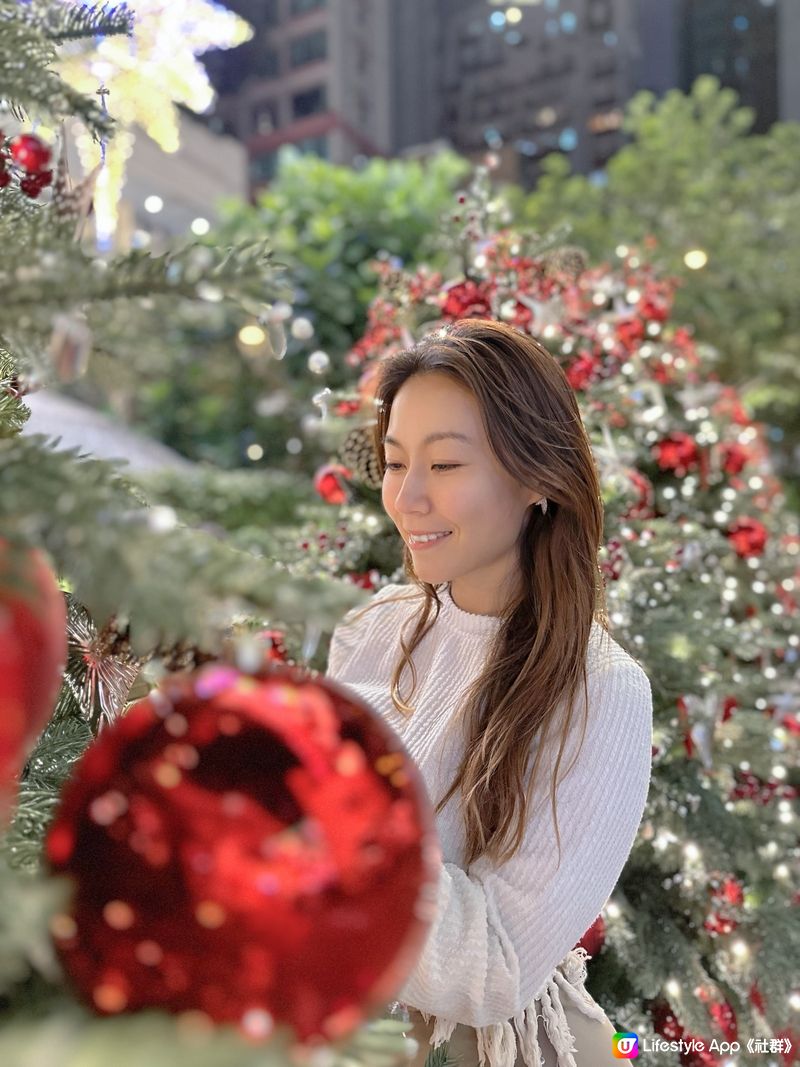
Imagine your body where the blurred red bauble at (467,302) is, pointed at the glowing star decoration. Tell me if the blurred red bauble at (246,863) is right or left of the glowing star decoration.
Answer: left

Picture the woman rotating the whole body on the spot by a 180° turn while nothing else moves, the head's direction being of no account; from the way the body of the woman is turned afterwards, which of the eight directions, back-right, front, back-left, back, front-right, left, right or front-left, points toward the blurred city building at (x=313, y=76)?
front-left

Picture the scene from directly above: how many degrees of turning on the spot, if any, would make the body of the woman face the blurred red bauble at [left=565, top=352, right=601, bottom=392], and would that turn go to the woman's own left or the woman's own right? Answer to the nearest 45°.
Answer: approximately 135° to the woman's own right

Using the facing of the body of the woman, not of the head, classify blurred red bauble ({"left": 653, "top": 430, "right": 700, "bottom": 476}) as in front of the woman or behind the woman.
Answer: behind

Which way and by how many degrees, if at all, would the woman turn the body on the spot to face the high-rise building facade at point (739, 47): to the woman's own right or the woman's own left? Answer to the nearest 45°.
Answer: approximately 135° to the woman's own right

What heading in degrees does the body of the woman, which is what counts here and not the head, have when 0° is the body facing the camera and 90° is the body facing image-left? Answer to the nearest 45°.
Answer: approximately 45°

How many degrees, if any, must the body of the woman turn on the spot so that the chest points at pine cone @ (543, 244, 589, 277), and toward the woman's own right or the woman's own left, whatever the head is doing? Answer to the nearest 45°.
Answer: approximately 135° to the woman's own right

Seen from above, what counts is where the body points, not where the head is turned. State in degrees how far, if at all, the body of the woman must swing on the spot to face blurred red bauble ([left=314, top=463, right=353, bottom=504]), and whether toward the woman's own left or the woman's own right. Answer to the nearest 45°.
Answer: approximately 135° to the woman's own right

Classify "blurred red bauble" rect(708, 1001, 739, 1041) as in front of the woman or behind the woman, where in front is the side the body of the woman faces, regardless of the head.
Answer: behind

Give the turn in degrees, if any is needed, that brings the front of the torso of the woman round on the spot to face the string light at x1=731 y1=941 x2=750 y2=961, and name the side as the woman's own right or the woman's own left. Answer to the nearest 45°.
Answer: approximately 180°
